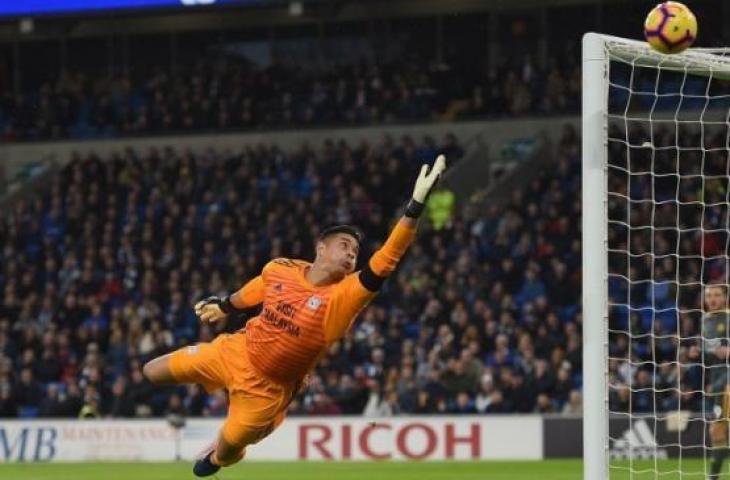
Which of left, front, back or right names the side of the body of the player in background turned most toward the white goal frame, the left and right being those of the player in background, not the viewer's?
front

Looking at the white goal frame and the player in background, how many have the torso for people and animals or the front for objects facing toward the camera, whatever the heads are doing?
1

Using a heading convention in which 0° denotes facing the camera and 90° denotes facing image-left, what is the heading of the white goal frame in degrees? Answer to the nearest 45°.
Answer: approximately 135°

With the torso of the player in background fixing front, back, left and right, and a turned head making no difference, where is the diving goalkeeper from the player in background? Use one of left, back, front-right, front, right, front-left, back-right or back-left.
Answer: front-right

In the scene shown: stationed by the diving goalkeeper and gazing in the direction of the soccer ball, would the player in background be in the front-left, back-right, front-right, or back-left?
front-left

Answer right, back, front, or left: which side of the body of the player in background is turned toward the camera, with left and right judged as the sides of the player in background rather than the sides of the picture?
front

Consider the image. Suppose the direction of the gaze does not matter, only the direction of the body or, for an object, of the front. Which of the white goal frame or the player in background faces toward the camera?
the player in background
